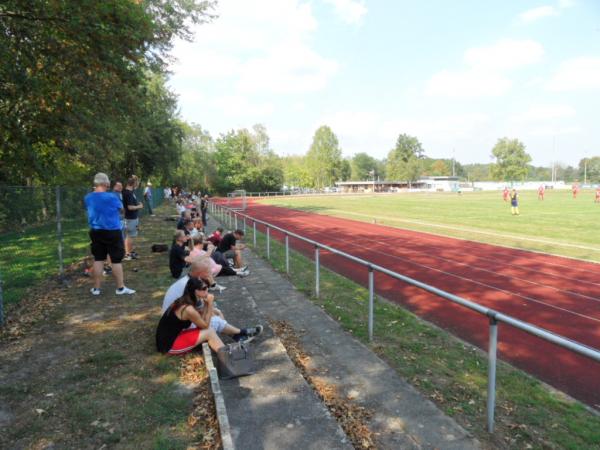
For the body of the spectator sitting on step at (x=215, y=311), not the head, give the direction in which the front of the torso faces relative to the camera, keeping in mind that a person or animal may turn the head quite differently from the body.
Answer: to the viewer's right

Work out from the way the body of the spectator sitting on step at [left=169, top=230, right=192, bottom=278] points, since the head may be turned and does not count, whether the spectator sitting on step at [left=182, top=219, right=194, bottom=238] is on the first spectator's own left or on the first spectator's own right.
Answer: on the first spectator's own left

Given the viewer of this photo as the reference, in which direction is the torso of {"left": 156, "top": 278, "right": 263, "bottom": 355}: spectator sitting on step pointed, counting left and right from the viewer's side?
facing to the right of the viewer

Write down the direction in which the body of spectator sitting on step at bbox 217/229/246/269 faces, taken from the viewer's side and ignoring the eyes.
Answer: to the viewer's right

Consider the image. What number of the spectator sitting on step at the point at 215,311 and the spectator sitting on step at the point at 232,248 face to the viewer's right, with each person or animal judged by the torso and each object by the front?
2

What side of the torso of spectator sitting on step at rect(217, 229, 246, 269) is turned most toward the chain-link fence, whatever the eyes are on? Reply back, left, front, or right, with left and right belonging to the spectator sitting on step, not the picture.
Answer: back

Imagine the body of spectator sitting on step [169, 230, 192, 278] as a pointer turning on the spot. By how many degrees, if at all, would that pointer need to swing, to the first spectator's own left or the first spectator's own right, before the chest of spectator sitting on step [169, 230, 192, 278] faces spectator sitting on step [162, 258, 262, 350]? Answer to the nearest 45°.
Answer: approximately 90° to the first spectator's own right

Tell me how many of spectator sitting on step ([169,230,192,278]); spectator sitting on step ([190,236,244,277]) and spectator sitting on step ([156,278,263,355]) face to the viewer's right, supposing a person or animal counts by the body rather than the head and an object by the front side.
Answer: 3

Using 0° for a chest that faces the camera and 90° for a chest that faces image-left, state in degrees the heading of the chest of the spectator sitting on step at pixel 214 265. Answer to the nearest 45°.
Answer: approximately 270°

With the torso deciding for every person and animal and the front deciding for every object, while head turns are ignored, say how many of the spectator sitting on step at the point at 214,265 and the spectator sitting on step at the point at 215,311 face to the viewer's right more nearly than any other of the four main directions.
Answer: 2
